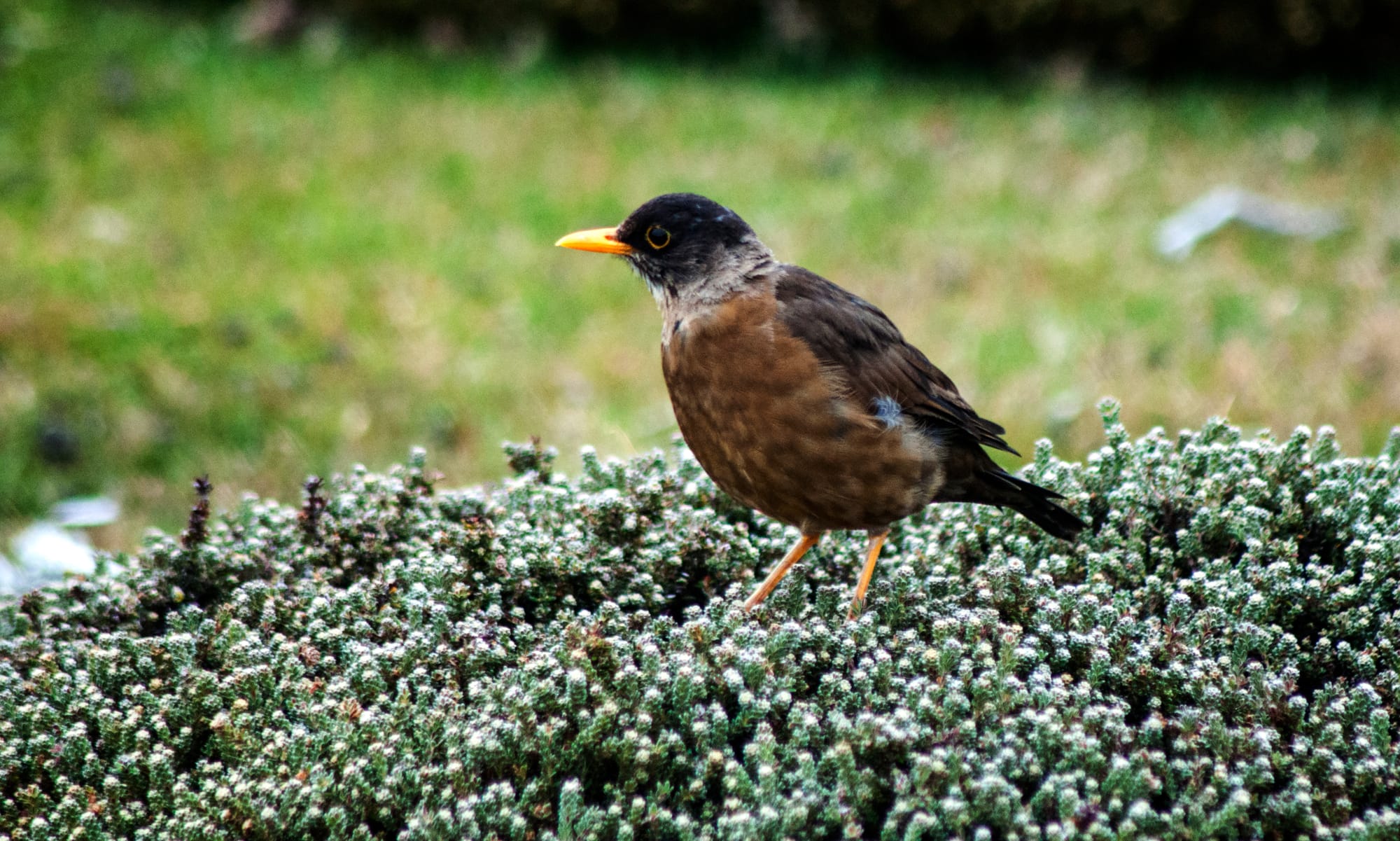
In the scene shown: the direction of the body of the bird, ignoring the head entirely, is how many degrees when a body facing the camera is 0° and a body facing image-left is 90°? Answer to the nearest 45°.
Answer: approximately 90°
